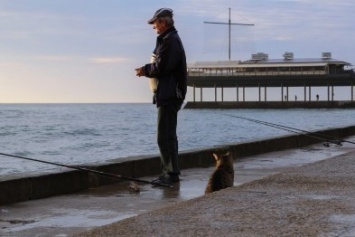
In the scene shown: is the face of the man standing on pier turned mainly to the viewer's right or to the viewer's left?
to the viewer's left

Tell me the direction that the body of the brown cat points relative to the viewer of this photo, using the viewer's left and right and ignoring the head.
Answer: facing away from the viewer and to the right of the viewer

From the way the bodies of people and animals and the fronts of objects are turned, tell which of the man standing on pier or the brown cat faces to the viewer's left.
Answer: the man standing on pier

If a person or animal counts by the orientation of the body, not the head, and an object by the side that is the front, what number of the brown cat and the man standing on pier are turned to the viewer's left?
1

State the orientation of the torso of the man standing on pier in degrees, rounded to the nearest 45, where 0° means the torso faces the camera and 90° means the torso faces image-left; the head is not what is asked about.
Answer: approximately 90°
